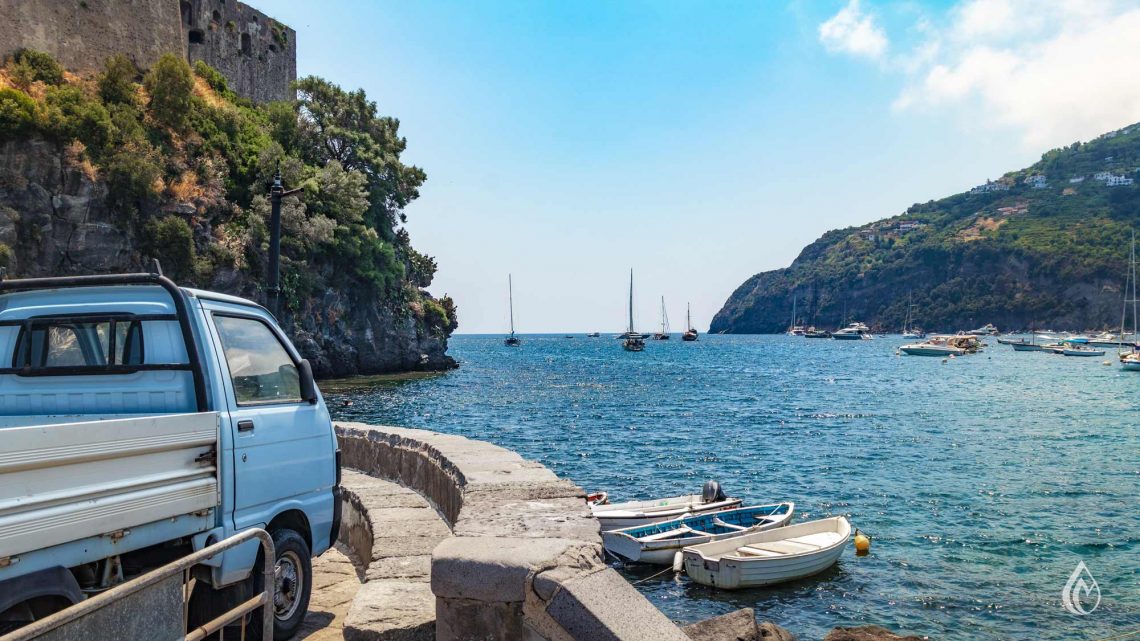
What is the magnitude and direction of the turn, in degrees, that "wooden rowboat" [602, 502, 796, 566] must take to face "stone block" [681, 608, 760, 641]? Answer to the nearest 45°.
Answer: approximately 135° to its right

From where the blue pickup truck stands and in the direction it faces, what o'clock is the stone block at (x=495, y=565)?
The stone block is roughly at 3 o'clock from the blue pickup truck.

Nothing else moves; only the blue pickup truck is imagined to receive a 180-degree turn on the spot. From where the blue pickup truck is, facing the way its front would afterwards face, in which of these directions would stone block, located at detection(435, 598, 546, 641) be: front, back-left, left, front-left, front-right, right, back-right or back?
left

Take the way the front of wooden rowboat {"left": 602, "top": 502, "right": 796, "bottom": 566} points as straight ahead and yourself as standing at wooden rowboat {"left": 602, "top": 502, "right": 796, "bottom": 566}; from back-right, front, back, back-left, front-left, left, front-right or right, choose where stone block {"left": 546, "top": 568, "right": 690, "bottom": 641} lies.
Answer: back-right

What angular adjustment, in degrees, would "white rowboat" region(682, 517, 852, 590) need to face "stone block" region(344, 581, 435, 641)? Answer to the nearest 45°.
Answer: approximately 135° to its right

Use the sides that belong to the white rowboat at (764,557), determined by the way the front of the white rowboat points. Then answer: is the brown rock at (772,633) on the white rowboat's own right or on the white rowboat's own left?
on the white rowboat's own right

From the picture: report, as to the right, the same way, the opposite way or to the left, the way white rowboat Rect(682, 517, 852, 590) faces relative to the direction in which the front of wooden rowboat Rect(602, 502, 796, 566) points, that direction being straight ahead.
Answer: the same way

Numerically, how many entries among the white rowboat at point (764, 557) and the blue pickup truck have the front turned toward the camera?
0

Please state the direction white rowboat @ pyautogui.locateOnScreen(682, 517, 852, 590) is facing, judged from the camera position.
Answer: facing away from the viewer and to the right of the viewer

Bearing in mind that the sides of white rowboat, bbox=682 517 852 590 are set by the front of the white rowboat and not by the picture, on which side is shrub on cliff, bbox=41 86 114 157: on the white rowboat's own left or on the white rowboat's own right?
on the white rowboat's own left

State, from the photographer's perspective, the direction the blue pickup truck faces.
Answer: facing away from the viewer and to the right of the viewer

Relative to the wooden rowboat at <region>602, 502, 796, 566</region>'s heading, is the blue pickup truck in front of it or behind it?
behind

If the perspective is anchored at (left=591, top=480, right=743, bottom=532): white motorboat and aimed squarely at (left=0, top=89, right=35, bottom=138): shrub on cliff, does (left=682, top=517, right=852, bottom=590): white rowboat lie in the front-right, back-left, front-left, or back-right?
back-left

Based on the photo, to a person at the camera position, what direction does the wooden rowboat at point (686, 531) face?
facing away from the viewer and to the right of the viewer

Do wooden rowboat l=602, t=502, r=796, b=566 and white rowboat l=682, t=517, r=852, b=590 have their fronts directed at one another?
no

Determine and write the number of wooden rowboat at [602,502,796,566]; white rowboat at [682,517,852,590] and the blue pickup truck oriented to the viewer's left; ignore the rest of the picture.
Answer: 0

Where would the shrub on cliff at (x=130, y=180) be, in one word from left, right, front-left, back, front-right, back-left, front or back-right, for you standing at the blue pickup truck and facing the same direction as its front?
front-left

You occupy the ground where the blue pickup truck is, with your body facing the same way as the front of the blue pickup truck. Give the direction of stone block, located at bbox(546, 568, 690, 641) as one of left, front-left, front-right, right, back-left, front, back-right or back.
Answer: right
